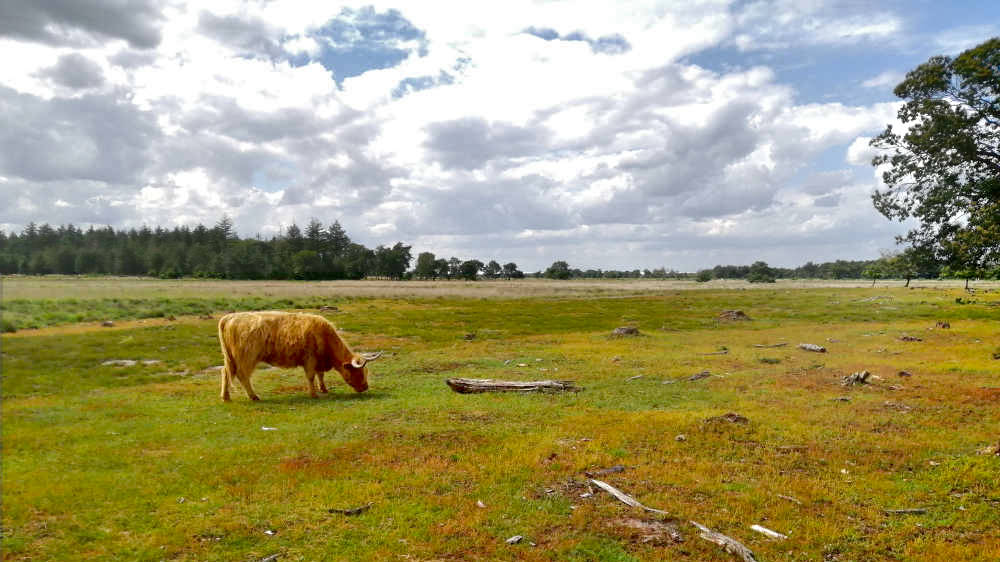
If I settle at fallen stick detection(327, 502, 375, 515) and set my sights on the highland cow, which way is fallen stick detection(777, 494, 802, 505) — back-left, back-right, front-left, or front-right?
back-right

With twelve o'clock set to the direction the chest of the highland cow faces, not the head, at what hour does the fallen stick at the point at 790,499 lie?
The fallen stick is roughly at 2 o'clock from the highland cow.

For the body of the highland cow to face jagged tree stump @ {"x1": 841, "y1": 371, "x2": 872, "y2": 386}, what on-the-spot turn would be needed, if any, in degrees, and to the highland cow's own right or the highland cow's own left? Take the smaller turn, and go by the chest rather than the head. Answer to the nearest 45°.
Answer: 0° — it already faces it

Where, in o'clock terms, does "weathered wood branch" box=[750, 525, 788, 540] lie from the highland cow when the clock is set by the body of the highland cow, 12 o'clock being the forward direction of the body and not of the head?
The weathered wood branch is roughly at 2 o'clock from the highland cow.

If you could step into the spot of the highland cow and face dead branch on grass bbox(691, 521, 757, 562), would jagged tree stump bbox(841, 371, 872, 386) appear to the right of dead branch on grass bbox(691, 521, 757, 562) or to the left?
left

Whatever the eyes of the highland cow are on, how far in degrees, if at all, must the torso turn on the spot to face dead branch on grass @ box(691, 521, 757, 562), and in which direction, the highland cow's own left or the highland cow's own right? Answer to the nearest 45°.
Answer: approximately 45° to the highland cow's own right

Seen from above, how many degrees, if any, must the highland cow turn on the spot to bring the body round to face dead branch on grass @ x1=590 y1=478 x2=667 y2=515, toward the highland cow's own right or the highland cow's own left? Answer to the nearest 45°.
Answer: approximately 45° to the highland cow's own right

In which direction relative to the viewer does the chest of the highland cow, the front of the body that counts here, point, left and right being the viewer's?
facing to the right of the viewer

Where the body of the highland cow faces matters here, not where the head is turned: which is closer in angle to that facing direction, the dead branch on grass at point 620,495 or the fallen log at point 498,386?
the fallen log

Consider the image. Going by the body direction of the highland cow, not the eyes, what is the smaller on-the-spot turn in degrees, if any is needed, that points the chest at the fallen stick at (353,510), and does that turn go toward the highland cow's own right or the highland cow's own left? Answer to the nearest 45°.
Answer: approximately 90° to the highland cow's own right

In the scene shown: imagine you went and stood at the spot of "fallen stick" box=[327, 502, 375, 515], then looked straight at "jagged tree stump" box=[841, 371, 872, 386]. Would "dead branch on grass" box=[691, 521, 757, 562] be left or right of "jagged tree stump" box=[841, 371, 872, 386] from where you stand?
right
